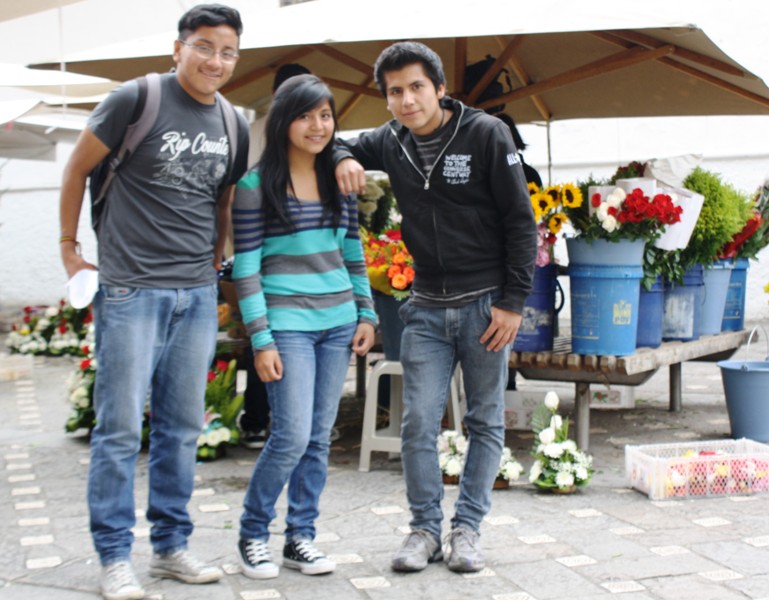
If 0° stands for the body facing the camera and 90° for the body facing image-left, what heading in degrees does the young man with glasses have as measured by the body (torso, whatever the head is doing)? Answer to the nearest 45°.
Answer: approximately 315°

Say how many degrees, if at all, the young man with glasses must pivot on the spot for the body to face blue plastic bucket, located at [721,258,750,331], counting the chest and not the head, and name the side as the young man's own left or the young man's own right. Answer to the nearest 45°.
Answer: approximately 90° to the young man's own left

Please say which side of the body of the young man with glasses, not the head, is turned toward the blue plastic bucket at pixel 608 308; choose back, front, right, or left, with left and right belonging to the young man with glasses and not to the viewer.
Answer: left

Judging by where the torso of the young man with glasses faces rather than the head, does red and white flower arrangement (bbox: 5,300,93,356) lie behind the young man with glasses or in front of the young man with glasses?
behind

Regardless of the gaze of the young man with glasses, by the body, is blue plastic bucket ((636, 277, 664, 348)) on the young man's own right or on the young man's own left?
on the young man's own left

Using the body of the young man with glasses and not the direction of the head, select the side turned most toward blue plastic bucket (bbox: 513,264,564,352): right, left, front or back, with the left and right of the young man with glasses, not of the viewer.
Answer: left
